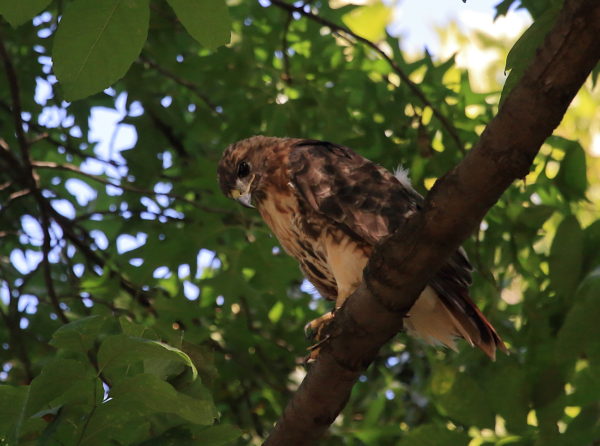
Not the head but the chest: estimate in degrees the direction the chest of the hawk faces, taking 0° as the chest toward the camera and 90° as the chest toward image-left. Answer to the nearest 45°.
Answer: approximately 90°

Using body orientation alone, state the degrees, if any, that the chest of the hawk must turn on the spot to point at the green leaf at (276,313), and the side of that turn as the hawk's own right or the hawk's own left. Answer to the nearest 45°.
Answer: approximately 45° to the hawk's own right
